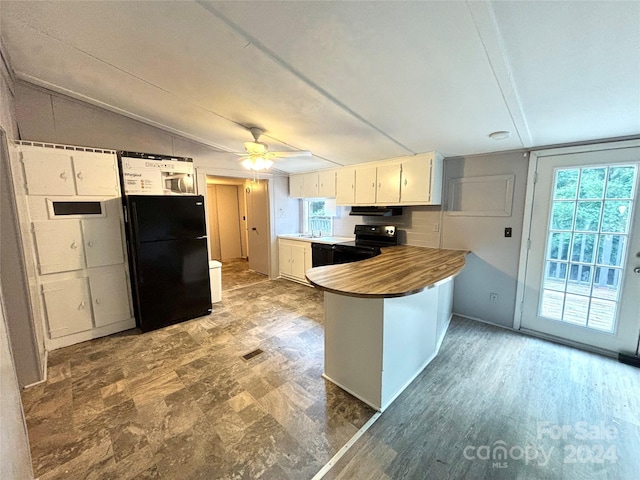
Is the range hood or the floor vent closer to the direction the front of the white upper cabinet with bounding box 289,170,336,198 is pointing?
the floor vent

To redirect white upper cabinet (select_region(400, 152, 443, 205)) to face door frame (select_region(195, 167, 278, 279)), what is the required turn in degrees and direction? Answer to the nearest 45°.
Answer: approximately 45° to its right

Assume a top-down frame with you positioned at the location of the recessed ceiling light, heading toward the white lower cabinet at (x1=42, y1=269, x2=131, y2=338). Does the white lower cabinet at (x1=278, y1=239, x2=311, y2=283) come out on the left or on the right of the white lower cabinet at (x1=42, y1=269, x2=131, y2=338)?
right

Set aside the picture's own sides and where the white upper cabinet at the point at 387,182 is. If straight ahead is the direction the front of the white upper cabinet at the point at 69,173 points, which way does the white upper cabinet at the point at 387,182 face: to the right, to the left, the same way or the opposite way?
to the right

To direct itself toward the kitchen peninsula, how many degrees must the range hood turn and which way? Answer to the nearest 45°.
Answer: approximately 45° to its left

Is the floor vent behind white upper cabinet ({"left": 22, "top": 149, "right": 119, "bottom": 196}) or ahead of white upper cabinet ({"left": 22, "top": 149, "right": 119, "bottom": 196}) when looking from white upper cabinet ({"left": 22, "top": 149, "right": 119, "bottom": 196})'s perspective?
ahead

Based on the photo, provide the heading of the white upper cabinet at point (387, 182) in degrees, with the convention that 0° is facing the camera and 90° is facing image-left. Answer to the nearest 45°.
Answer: approximately 45°

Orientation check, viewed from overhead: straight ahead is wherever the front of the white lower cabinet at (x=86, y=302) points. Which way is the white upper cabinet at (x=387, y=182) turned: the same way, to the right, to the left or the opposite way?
to the right

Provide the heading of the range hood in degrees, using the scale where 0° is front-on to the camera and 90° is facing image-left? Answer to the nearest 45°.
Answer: approximately 45°

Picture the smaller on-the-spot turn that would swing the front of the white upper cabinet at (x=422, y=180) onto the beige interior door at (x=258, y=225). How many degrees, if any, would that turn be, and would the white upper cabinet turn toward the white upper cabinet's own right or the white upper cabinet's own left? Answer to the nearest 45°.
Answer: approximately 45° to the white upper cabinet's own right

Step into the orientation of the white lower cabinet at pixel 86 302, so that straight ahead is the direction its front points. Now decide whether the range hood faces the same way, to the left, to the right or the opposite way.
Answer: to the right
